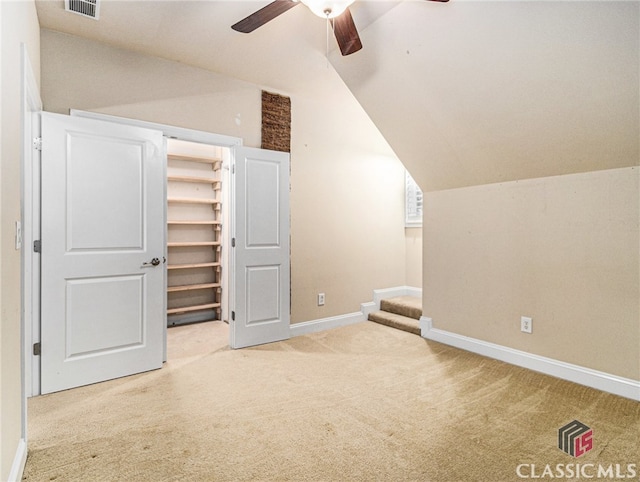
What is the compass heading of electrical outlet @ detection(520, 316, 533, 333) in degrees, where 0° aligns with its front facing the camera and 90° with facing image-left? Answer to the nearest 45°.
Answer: approximately 45°

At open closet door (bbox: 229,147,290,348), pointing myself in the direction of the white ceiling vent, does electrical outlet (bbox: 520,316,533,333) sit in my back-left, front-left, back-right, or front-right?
back-left

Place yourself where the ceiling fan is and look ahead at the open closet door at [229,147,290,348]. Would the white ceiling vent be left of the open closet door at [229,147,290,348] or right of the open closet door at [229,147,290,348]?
left

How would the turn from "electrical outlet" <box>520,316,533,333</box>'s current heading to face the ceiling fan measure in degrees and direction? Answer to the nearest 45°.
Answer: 0° — it already faces it

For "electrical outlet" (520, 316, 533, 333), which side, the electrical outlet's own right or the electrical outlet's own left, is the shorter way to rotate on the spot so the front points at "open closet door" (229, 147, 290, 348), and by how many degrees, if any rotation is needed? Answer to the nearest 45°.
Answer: approximately 45° to the electrical outlet's own right

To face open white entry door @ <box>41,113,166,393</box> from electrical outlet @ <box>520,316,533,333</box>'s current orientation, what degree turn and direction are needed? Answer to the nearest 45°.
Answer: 0° — it already faces it

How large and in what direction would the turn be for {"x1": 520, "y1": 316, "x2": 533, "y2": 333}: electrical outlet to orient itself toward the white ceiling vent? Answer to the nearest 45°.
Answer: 0° — it already faces it
